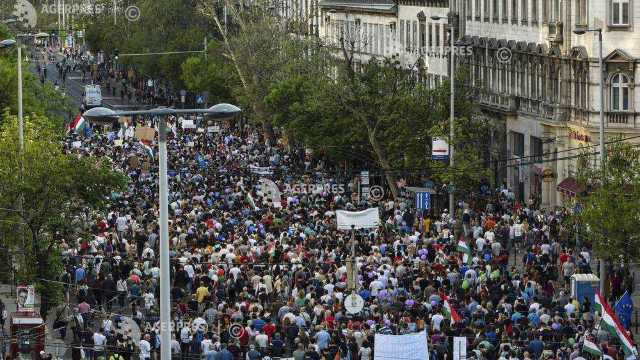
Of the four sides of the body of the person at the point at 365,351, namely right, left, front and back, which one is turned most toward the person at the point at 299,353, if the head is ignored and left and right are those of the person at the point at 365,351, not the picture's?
left

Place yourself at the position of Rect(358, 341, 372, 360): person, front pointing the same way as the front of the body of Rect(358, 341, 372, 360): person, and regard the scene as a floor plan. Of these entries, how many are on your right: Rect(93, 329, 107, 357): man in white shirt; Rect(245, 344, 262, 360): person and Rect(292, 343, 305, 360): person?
0

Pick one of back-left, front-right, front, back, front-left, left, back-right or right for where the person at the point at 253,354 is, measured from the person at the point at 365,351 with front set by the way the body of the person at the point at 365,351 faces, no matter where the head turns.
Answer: left

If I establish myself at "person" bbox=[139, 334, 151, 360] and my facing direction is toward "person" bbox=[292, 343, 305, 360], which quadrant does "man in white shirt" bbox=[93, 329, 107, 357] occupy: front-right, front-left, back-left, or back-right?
back-left

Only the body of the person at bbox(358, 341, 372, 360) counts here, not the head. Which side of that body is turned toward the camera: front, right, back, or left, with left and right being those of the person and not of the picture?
back

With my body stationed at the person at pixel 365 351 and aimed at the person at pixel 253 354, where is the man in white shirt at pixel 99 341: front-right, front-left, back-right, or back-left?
front-right

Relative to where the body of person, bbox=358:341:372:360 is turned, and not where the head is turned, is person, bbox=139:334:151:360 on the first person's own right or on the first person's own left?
on the first person's own left

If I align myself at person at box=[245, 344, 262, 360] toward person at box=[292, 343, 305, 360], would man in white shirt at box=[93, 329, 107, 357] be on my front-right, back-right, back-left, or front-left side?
back-left
